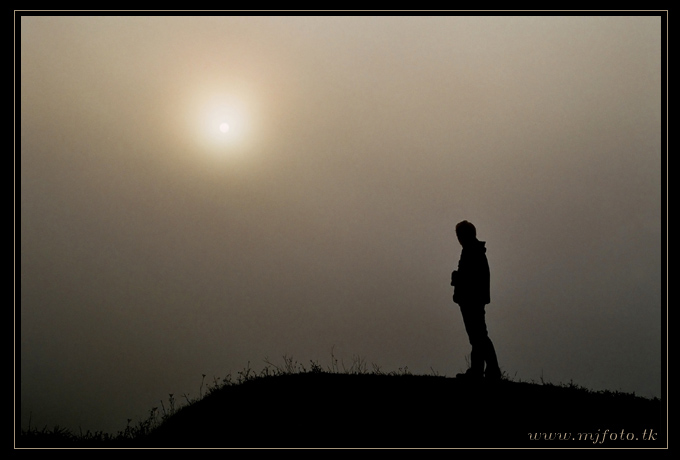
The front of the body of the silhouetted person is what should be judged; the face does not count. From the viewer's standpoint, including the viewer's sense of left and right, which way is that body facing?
facing to the left of the viewer
